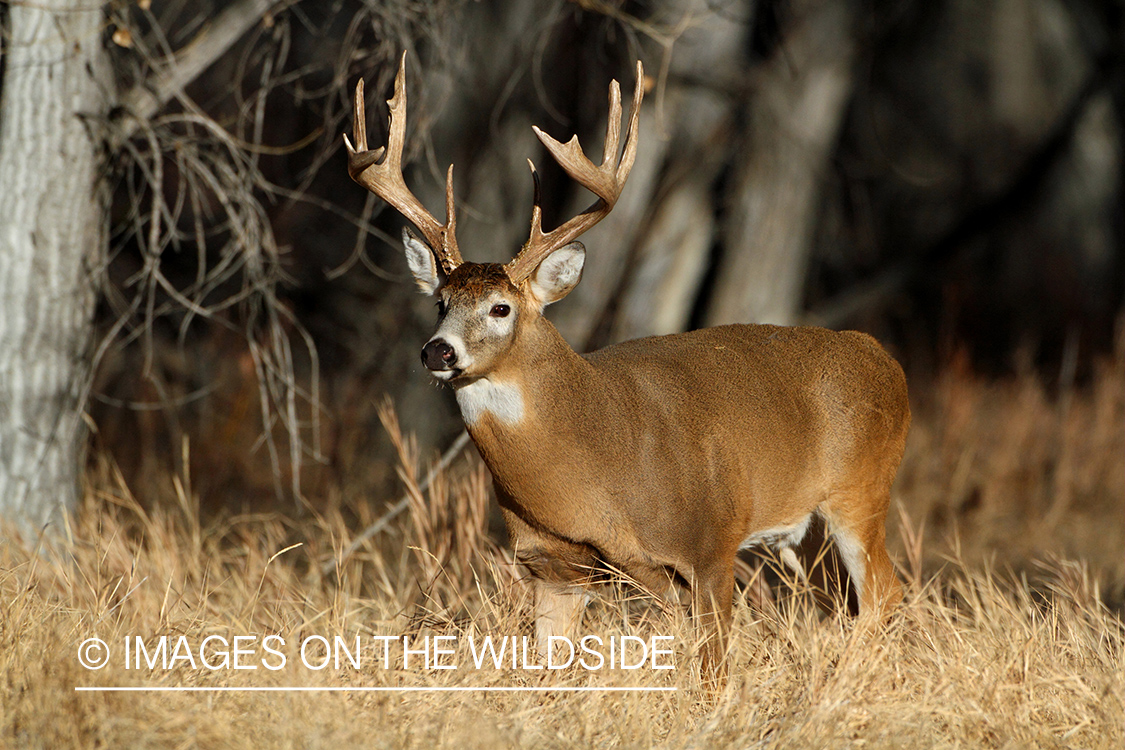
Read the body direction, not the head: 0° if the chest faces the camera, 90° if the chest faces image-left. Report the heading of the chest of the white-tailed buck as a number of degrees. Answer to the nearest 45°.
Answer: approximately 45°
